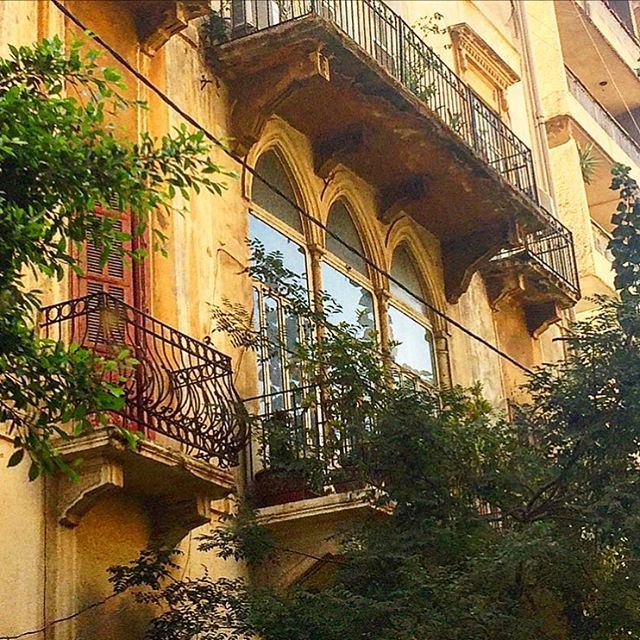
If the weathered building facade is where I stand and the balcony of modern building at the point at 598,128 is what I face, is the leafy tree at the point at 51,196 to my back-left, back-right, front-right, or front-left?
back-right

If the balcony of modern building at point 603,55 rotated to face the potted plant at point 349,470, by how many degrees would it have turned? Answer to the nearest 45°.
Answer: approximately 45° to its right

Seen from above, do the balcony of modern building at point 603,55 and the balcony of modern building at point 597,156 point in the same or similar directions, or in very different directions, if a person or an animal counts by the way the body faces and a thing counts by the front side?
same or similar directions

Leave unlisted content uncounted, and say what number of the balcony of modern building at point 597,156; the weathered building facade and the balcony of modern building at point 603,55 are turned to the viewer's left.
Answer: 0

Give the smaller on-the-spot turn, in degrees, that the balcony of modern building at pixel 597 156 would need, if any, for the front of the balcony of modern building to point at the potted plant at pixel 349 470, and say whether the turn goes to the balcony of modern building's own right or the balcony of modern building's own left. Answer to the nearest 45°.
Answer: approximately 45° to the balcony of modern building's own right

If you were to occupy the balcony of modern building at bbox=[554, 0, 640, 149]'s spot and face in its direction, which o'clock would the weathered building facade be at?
The weathered building facade is roughly at 2 o'clock from the balcony of modern building.

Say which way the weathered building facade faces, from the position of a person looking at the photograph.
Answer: facing the viewer and to the right of the viewer

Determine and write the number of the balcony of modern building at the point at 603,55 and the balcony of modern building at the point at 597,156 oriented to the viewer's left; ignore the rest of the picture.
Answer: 0

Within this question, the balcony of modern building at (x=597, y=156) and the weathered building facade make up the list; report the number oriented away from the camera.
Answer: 0
